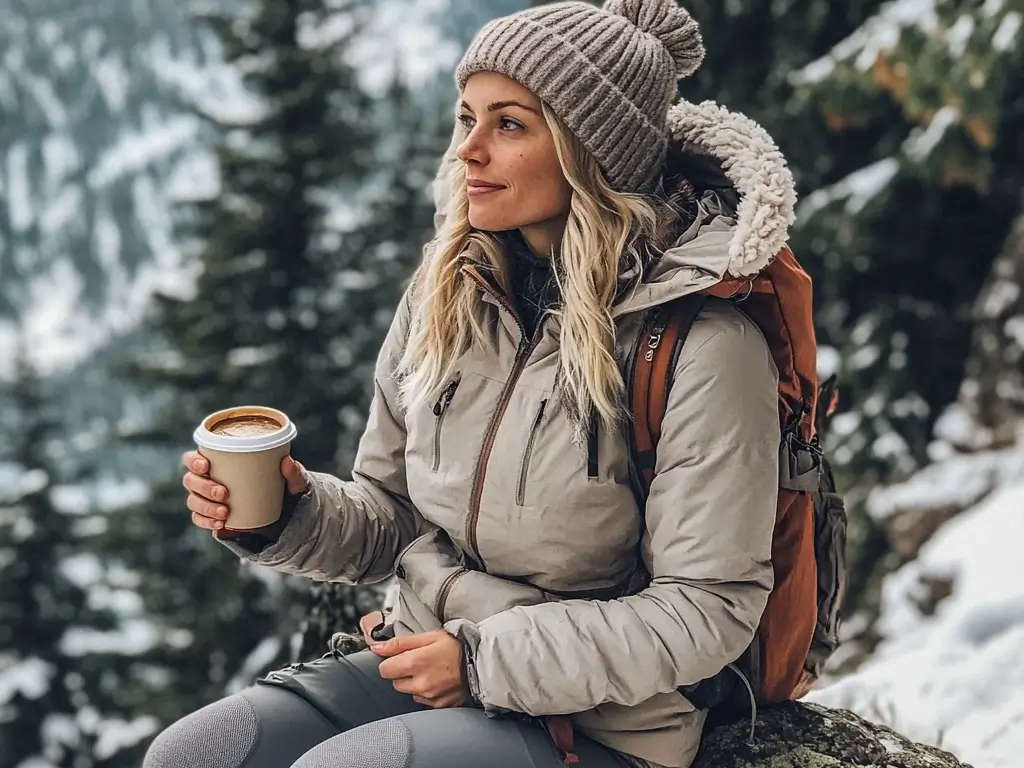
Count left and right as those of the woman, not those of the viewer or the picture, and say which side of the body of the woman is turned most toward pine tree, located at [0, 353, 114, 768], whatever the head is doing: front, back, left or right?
right

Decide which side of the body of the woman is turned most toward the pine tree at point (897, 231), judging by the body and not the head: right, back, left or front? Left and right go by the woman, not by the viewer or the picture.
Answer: back

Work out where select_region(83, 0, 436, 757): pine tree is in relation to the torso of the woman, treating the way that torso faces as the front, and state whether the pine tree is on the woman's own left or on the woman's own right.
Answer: on the woman's own right

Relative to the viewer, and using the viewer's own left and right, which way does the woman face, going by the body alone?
facing the viewer and to the left of the viewer
